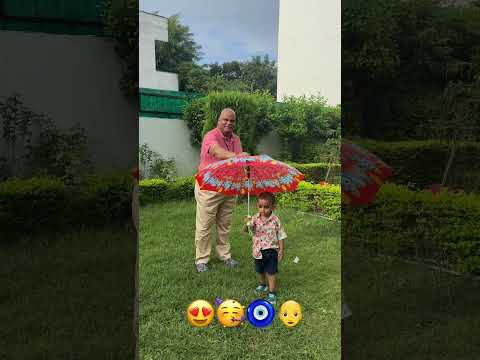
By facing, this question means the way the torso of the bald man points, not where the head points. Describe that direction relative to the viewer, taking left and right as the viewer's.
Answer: facing the viewer and to the right of the viewer

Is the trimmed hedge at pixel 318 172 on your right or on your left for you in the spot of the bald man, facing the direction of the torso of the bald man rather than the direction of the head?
on your left
